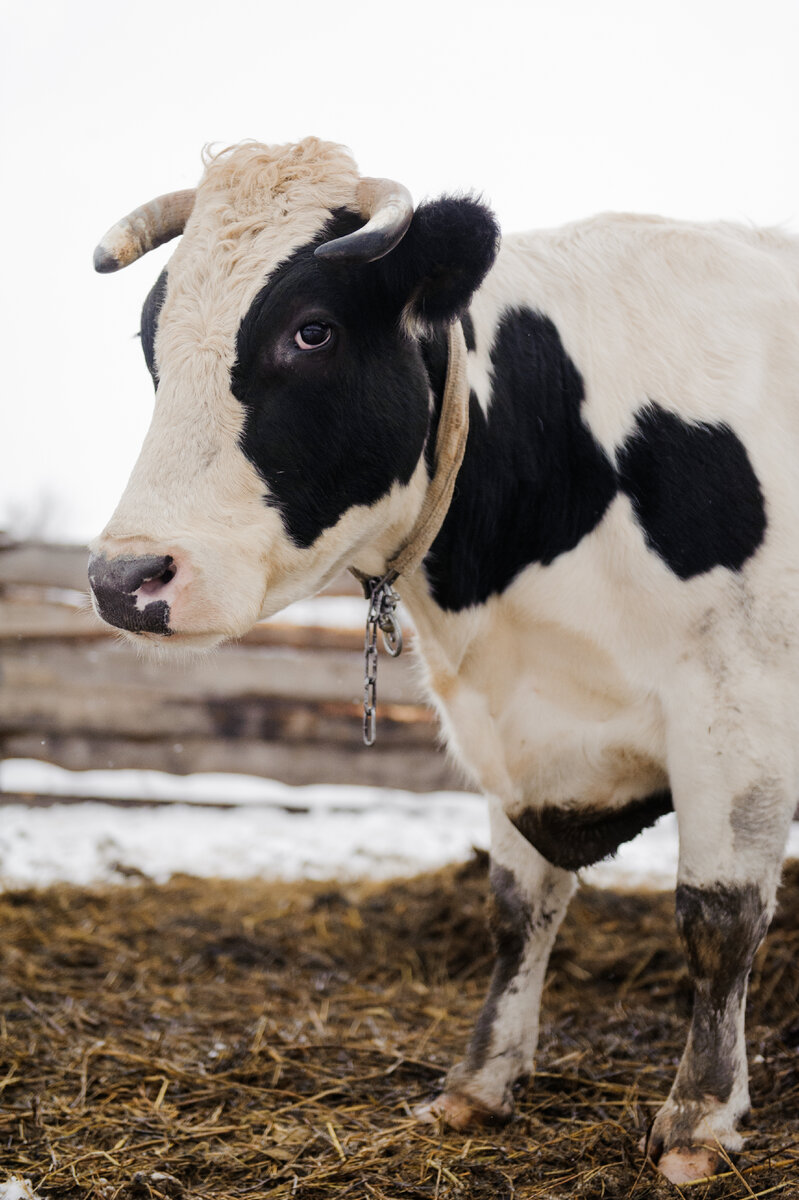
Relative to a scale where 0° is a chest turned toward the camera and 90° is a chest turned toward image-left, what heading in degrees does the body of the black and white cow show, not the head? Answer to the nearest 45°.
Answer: approximately 45°

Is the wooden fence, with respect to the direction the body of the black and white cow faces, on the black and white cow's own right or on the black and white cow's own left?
on the black and white cow's own right
